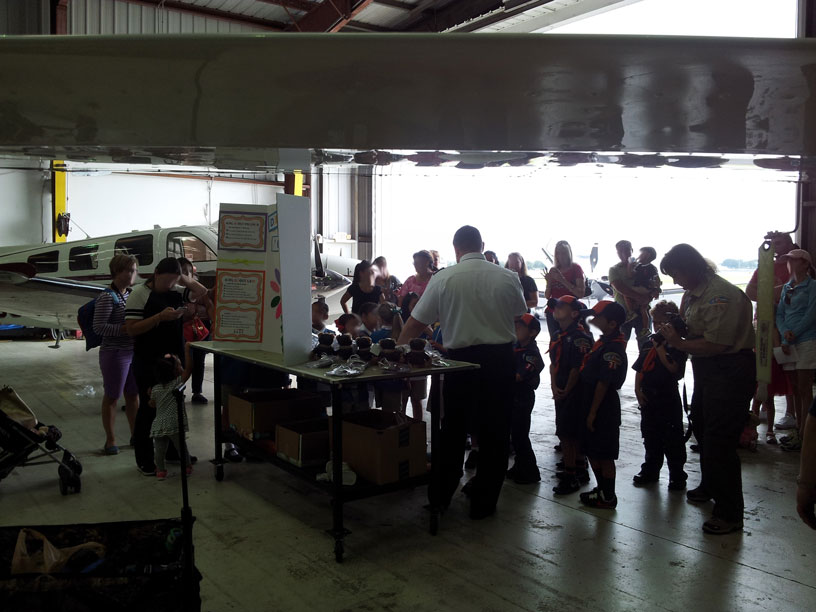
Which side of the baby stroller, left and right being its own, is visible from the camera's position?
right

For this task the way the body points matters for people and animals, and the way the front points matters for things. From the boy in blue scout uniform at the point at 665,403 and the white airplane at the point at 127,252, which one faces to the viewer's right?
the white airplane

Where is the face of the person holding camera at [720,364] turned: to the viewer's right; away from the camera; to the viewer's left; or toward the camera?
to the viewer's left

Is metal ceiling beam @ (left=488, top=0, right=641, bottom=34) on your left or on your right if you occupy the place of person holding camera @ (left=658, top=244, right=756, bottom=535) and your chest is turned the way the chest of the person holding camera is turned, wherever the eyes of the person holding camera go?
on your right

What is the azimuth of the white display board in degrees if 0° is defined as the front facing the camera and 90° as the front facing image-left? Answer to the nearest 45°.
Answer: approximately 45°

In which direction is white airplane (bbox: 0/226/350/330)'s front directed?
to the viewer's right

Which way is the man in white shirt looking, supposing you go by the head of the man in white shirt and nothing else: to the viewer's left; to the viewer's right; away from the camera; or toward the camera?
away from the camera

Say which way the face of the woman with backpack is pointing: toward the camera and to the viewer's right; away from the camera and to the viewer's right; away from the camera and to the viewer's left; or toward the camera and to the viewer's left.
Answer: toward the camera and to the viewer's right

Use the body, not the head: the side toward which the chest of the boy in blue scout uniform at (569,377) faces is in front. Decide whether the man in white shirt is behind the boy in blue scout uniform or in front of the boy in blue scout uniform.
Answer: in front

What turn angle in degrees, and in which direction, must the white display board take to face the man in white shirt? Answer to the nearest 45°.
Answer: approximately 90° to its left
